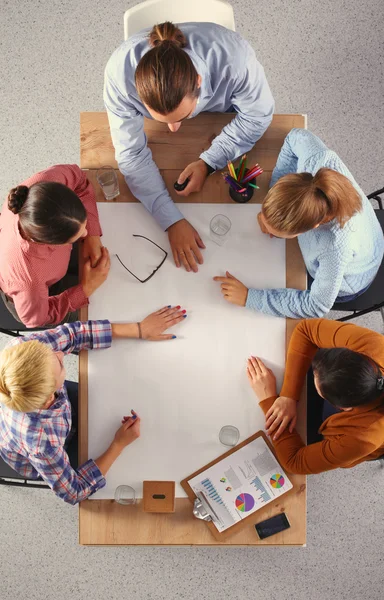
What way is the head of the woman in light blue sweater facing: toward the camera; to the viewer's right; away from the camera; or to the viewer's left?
to the viewer's left

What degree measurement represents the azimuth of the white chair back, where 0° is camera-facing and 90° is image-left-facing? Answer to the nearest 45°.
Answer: approximately 0°

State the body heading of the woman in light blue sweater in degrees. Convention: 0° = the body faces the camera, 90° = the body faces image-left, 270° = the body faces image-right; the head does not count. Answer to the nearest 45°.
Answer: approximately 90°

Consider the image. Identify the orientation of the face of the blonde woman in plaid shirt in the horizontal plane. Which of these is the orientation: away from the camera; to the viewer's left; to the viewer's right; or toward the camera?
to the viewer's right

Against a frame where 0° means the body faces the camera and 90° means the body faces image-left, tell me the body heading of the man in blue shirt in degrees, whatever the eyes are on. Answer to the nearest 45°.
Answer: approximately 0°

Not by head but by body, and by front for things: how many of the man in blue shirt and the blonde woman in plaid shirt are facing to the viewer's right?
1

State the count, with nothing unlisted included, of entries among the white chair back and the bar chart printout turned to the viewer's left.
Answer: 0

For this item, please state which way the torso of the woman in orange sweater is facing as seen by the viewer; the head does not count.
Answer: to the viewer's left
